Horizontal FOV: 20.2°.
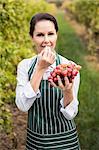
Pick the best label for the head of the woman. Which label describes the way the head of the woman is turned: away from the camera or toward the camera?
toward the camera

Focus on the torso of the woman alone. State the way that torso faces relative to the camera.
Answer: toward the camera
